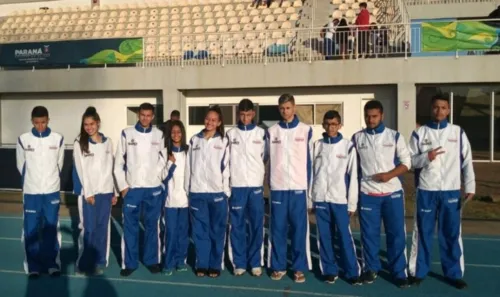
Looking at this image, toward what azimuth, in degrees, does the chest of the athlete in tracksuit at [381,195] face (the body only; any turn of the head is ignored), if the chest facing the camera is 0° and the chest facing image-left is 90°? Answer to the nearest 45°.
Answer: approximately 0°

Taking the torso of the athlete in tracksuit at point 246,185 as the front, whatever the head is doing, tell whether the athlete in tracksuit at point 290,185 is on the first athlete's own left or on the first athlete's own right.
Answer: on the first athlete's own left

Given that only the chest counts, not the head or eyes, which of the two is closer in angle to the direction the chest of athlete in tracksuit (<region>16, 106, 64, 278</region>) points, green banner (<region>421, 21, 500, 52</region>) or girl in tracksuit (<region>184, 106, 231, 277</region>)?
the girl in tracksuit

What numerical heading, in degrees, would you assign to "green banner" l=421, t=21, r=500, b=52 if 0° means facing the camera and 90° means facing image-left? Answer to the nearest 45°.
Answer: approximately 0°

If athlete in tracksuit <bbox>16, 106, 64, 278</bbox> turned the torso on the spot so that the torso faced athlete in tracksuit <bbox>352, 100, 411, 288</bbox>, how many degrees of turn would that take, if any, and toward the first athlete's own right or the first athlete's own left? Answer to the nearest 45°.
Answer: approximately 45° to the first athlete's own left

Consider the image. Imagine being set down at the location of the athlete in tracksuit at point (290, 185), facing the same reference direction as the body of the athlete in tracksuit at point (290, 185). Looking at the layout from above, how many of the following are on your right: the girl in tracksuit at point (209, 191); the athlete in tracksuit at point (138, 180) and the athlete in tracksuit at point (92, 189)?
3

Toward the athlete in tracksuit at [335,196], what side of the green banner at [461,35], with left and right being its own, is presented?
front
